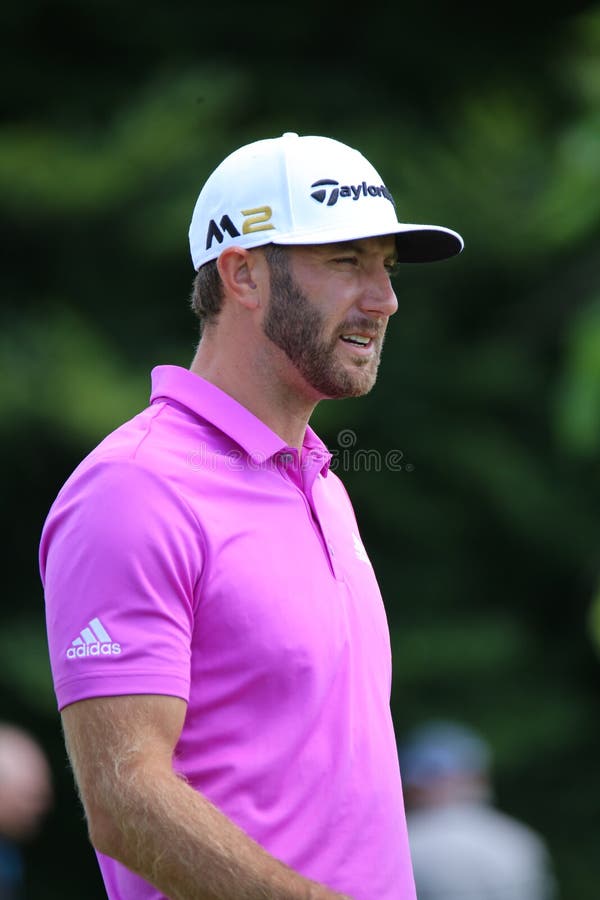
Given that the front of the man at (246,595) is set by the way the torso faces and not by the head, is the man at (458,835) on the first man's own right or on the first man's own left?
on the first man's own left

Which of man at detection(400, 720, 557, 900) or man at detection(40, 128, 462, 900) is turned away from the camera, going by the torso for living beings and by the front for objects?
man at detection(400, 720, 557, 900)

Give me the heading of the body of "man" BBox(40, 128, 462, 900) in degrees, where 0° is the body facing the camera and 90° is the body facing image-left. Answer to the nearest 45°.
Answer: approximately 315°

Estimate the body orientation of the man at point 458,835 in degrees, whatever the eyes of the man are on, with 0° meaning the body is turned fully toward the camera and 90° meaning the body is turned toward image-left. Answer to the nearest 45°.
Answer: approximately 180°

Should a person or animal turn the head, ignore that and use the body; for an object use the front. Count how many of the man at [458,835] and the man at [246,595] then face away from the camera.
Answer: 1

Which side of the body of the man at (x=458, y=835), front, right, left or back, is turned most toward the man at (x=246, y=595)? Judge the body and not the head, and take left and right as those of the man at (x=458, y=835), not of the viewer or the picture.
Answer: back

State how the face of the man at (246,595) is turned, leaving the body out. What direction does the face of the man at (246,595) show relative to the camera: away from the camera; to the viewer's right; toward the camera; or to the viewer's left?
to the viewer's right
